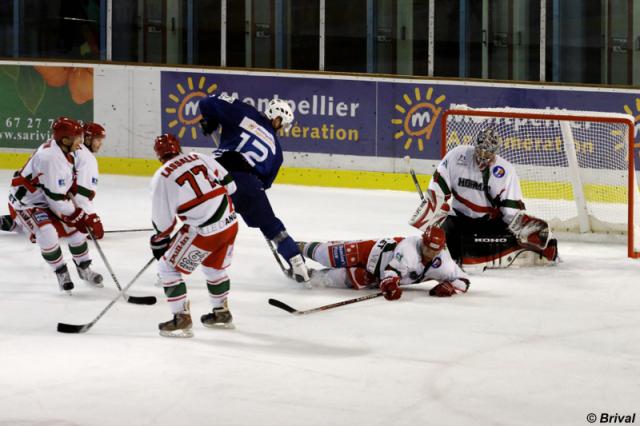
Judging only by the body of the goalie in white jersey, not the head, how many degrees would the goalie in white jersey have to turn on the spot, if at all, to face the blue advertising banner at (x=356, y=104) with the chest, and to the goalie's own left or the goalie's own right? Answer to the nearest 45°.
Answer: approximately 180°

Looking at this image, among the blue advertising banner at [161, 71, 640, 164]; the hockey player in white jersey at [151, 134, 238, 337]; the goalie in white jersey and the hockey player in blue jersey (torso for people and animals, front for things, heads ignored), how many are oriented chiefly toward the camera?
2

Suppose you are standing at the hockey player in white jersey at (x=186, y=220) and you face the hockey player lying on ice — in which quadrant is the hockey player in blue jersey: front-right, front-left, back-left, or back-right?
front-left

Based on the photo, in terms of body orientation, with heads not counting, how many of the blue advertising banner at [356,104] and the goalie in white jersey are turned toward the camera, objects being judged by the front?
2

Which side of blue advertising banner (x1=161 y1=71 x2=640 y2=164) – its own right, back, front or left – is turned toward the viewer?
front

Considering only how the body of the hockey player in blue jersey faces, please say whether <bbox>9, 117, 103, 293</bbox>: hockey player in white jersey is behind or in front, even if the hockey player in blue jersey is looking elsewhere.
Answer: behind

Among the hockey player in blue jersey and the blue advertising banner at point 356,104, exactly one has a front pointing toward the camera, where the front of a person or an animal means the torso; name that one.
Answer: the blue advertising banner

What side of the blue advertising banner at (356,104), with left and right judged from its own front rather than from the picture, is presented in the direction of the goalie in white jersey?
front

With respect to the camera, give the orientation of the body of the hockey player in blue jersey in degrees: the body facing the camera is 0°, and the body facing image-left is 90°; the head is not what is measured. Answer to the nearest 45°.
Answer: approximately 225°

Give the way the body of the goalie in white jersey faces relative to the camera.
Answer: toward the camera

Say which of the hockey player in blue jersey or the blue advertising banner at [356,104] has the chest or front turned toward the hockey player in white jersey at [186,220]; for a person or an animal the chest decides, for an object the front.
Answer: the blue advertising banner

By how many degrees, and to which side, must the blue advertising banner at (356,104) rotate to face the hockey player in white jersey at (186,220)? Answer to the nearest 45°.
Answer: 0° — it already faces them

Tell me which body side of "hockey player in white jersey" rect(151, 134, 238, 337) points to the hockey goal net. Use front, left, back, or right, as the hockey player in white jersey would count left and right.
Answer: right

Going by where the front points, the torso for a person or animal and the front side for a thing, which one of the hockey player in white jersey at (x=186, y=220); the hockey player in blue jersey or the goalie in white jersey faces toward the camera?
the goalie in white jersey

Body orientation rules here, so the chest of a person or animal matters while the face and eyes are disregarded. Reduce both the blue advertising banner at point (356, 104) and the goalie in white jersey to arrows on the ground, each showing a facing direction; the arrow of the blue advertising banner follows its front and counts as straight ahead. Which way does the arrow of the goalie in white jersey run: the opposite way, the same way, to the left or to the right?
the same way

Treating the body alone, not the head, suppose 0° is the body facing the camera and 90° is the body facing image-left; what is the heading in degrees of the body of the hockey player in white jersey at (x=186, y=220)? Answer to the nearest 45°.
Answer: approximately 135°

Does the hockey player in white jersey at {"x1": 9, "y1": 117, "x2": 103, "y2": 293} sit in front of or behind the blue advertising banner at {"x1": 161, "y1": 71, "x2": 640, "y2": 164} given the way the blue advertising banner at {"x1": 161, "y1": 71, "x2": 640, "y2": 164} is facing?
in front
